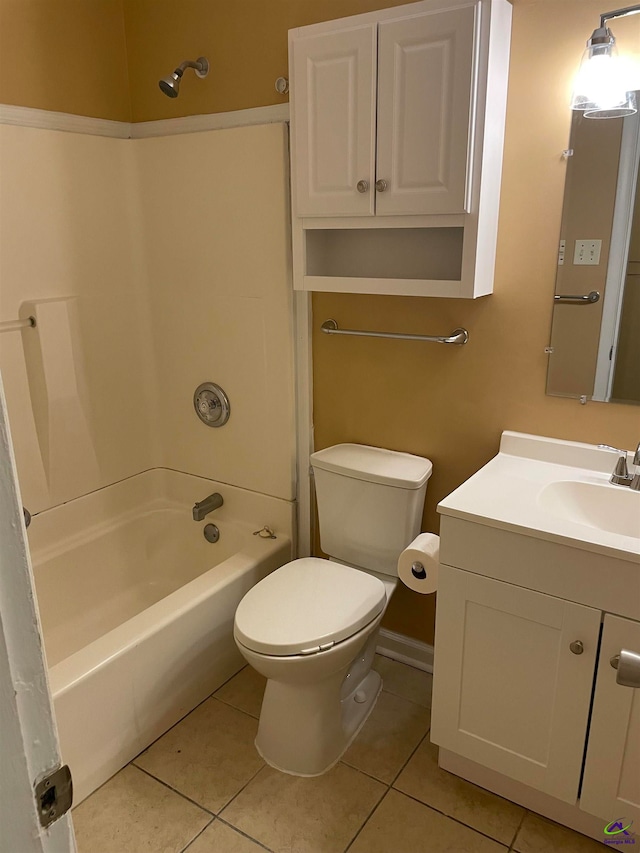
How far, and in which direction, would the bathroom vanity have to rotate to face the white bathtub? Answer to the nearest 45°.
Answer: approximately 45° to its right

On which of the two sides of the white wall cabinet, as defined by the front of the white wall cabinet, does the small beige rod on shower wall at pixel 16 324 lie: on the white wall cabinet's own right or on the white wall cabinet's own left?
on the white wall cabinet's own right

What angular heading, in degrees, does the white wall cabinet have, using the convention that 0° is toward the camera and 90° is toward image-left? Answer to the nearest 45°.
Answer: approximately 45°
